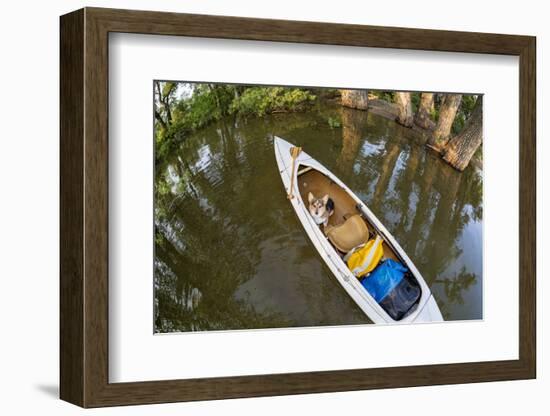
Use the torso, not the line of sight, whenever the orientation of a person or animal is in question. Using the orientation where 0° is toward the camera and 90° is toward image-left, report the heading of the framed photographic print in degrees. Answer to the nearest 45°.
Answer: approximately 315°
